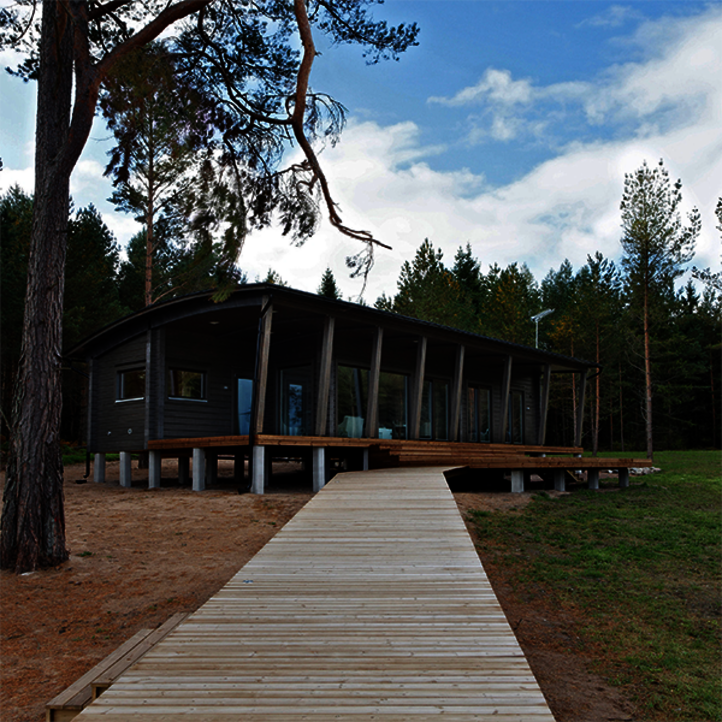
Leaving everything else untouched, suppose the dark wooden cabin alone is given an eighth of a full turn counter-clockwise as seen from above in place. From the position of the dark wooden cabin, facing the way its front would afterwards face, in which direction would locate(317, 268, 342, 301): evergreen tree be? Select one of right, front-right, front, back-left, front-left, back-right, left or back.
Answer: left

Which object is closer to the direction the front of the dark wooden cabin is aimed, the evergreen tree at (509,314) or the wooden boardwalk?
the wooden boardwalk

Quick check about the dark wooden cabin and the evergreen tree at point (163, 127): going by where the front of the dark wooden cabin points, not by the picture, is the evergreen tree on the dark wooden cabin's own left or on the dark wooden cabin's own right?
on the dark wooden cabin's own right

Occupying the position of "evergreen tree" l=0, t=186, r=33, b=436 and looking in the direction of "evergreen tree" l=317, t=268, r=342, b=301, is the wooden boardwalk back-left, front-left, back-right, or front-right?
back-right

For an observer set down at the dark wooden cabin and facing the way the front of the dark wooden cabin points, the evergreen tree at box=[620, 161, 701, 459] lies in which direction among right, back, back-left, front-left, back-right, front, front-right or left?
left

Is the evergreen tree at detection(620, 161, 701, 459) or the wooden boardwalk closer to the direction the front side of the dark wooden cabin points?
the wooden boardwalk

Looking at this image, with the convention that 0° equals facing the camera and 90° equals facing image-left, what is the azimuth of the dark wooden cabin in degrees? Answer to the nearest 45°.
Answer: approximately 315°

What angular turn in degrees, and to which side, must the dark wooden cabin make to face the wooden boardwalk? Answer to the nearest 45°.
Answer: approximately 45° to its right
